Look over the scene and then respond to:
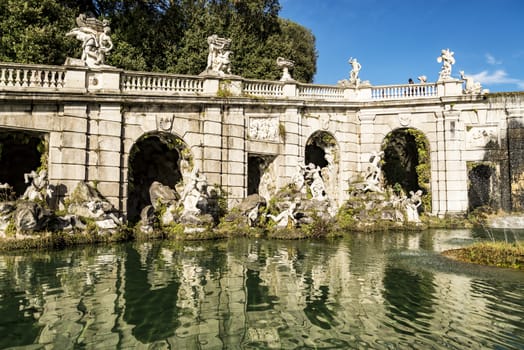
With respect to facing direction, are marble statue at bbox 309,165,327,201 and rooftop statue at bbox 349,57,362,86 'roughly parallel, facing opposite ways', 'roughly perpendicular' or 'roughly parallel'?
roughly parallel

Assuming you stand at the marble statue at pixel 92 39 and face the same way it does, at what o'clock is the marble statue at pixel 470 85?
the marble statue at pixel 470 85 is roughly at 9 o'clock from the marble statue at pixel 92 39.

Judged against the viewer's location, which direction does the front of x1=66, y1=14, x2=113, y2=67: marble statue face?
facing the viewer

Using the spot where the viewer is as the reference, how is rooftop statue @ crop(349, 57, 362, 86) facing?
facing the viewer and to the left of the viewer

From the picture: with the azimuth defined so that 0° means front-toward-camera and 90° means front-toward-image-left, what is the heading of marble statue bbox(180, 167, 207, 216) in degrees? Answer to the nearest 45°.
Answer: approximately 315°

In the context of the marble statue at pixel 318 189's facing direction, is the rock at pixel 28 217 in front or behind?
in front

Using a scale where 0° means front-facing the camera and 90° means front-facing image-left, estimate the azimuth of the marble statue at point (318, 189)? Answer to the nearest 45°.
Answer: approximately 45°

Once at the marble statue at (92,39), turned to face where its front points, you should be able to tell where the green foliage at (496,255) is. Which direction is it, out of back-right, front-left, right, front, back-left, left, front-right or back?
front-left

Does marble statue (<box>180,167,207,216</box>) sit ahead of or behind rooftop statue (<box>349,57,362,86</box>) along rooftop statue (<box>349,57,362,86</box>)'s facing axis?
ahead
